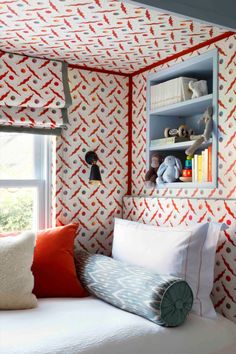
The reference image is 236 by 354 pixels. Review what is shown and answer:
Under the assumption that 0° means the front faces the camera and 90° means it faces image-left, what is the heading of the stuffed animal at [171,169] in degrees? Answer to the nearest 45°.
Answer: approximately 45°

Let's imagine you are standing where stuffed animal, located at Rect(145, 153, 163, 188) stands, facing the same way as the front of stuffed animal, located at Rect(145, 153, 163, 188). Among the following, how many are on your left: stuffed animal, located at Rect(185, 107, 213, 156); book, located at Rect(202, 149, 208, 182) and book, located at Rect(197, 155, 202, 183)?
3

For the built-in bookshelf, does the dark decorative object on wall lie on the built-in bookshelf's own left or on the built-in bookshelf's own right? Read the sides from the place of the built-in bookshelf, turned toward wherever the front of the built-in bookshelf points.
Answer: on the built-in bookshelf's own right

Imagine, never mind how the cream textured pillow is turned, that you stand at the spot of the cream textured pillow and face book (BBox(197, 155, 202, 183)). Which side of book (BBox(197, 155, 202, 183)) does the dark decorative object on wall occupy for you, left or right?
left

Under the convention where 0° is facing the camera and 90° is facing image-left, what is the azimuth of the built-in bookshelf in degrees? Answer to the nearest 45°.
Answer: approximately 45°
